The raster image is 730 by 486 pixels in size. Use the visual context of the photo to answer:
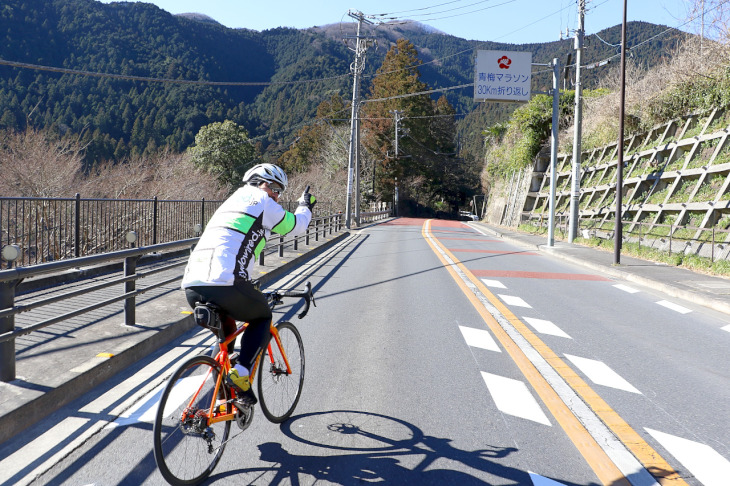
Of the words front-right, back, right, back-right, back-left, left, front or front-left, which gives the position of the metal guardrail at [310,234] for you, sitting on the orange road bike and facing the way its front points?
front-left

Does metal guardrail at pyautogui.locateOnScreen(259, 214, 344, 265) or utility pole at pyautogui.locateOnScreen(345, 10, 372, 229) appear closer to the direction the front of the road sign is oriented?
the metal guardrail

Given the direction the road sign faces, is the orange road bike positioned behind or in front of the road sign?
in front

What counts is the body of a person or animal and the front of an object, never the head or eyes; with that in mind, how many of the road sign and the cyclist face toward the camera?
1

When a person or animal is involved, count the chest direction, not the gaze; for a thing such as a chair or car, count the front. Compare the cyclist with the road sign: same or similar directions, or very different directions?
very different directions

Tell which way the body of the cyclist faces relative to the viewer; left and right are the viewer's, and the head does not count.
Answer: facing away from the viewer and to the right of the viewer

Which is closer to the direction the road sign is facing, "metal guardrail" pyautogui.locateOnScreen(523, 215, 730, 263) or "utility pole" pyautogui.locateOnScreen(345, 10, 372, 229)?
the metal guardrail

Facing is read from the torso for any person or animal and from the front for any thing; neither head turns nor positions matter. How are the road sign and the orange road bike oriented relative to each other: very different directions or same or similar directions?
very different directions

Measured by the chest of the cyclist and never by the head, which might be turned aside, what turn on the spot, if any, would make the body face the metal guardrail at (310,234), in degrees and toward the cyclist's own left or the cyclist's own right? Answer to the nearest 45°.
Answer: approximately 45° to the cyclist's own left

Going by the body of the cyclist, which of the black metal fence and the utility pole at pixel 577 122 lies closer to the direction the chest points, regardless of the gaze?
the utility pole

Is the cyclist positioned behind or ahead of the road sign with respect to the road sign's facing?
ahead

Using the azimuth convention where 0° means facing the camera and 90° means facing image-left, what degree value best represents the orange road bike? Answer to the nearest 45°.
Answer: approximately 225°
